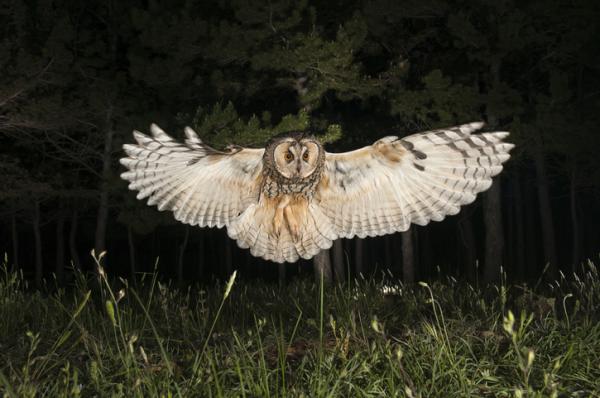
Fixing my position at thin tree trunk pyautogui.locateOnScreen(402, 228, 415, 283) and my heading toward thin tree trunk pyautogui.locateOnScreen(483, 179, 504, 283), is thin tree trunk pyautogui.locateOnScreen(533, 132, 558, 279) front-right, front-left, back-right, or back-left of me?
front-left

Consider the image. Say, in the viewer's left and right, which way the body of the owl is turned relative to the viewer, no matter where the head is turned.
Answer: facing the viewer

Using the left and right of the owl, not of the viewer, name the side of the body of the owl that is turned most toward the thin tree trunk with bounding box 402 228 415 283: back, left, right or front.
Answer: back

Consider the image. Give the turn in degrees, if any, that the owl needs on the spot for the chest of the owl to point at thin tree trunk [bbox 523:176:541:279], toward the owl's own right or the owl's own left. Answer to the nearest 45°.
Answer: approximately 135° to the owl's own left

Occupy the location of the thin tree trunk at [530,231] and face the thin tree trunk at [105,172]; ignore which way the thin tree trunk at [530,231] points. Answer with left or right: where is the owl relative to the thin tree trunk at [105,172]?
left

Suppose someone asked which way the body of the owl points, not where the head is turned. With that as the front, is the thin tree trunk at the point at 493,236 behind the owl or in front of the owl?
behind

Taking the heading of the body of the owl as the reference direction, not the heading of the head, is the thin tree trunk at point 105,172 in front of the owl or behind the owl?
behind
